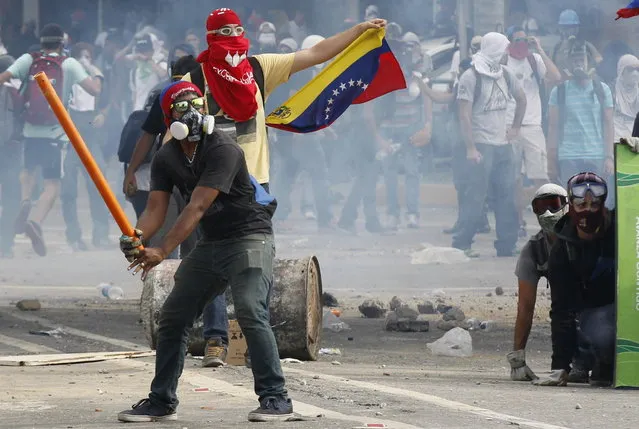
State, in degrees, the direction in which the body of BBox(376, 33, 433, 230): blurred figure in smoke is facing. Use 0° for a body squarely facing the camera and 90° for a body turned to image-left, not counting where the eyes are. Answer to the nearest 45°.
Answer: approximately 0°

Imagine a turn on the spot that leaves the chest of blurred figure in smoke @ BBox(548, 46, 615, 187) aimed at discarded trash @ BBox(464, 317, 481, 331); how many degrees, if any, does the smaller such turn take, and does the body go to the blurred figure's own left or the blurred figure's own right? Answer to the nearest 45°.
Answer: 0° — they already face it

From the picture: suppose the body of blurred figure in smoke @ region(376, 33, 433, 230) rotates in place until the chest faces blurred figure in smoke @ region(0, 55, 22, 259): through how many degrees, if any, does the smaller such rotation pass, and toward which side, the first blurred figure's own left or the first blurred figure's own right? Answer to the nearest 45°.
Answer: approximately 90° to the first blurred figure's own right

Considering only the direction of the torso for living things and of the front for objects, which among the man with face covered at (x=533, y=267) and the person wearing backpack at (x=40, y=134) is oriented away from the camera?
the person wearing backpack

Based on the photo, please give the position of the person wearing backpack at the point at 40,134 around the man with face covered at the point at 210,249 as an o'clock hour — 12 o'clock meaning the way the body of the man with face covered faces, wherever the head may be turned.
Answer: The person wearing backpack is roughly at 4 o'clock from the man with face covered.

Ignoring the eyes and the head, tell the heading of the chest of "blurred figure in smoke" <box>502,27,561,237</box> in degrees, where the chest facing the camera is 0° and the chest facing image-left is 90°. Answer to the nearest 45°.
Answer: approximately 0°

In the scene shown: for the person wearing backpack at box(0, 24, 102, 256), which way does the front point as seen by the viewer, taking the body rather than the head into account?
away from the camera

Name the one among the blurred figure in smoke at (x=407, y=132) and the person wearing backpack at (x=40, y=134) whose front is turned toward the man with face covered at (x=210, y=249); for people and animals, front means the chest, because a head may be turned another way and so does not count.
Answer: the blurred figure in smoke

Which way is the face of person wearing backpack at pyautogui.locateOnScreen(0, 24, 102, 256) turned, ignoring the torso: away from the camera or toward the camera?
away from the camera
